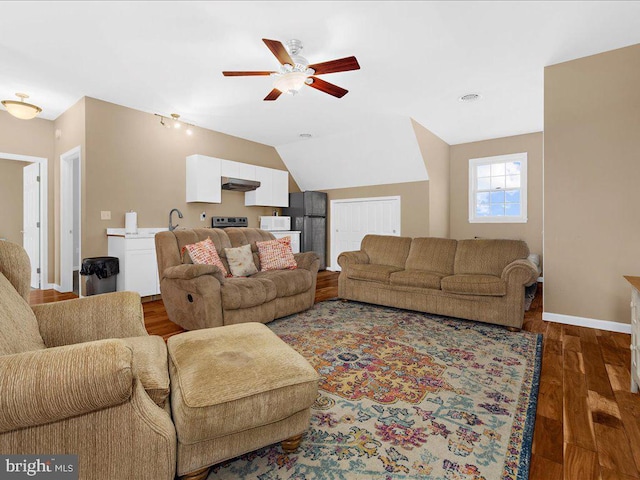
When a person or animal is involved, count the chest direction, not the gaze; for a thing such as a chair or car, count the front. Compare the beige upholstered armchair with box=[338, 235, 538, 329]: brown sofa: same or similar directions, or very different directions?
very different directions

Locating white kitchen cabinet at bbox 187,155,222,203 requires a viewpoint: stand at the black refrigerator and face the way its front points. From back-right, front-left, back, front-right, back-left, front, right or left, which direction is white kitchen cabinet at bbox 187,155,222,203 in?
right

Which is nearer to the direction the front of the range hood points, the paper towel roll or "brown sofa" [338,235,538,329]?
the brown sofa

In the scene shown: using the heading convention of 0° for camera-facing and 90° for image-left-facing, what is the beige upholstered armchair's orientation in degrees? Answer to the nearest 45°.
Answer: approximately 270°

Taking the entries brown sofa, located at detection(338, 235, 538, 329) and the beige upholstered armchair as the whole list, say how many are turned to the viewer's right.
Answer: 1

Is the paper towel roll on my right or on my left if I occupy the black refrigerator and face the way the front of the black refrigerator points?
on my right

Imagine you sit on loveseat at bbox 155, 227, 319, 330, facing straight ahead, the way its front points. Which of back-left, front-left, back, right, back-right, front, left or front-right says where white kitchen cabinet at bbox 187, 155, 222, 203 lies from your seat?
back-left

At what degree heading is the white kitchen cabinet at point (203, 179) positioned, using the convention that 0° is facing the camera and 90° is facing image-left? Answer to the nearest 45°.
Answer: approximately 315°

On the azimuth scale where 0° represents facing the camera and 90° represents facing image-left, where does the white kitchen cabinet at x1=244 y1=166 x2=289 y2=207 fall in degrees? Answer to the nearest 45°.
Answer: approximately 315°
